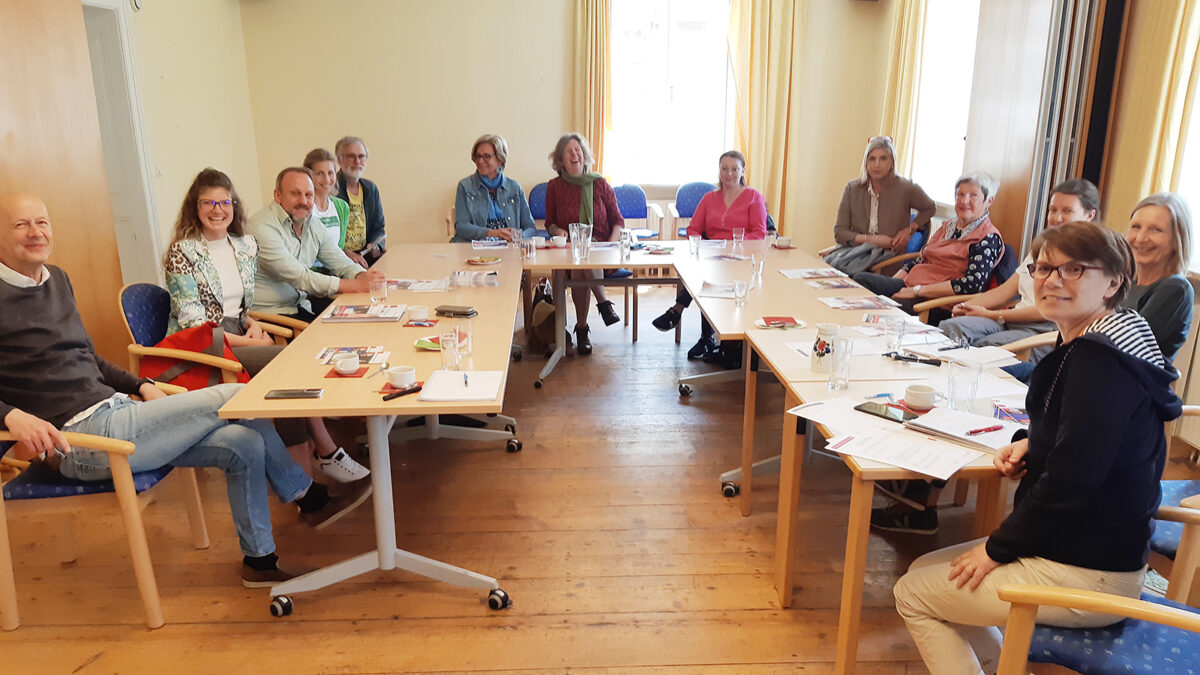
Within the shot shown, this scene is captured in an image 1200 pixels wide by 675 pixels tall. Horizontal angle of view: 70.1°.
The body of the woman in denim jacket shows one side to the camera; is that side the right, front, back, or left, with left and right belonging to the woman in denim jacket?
front

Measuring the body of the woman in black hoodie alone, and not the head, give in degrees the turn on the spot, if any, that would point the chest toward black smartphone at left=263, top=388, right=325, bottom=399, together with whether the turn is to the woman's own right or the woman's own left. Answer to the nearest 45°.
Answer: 0° — they already face it

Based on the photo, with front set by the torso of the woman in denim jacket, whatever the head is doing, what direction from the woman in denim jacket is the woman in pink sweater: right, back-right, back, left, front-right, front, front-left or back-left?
left

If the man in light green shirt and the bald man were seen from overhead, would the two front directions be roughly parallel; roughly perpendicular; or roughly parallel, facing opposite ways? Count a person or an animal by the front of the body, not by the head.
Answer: roughly parallel

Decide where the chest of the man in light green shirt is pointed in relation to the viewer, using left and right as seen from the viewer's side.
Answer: facing the viewer and to the right of the viewer

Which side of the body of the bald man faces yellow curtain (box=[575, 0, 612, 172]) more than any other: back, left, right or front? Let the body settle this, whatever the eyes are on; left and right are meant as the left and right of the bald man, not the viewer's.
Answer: left

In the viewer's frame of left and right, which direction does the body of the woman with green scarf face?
facing the viewer

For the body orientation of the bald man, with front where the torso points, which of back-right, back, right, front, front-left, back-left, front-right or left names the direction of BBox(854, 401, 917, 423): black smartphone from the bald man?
front

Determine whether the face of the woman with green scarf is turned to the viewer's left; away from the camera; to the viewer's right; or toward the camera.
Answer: toward the camera

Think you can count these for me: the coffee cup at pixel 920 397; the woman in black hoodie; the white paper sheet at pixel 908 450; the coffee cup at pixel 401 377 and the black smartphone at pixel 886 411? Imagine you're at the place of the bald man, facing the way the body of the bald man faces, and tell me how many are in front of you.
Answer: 5

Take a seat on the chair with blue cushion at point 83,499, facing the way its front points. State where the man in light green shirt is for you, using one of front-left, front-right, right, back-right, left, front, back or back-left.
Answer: front-left

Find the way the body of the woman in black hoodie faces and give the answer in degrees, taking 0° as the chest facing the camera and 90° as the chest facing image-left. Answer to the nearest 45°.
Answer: approximately 90°

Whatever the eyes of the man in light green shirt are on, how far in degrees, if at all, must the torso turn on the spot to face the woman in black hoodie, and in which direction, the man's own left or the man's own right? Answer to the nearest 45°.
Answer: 0° — they already face them

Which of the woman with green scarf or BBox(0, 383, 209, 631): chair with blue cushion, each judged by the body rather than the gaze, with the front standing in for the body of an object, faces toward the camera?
the woman with green scarf

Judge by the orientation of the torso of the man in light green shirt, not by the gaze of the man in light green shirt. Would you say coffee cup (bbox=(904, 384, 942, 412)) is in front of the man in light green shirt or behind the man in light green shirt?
in front

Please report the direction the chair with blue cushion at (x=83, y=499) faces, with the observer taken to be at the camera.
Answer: facing to the right of the viewer

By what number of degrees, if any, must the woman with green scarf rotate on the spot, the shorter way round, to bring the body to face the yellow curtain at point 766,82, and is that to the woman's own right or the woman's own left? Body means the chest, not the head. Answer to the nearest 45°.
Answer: approximately 135° to the woman's own left
